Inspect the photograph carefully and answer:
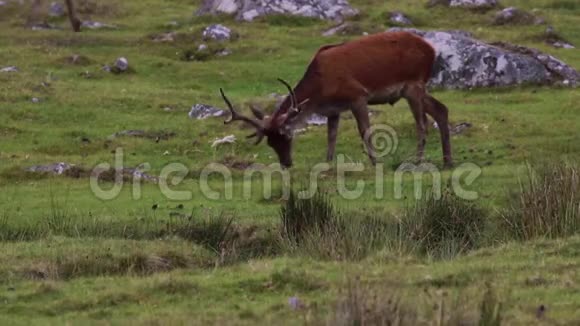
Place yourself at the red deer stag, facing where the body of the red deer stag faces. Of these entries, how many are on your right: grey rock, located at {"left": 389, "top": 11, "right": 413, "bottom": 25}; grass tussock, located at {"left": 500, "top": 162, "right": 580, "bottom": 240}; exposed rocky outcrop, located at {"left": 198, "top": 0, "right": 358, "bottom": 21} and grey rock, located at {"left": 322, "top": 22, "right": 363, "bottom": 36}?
3

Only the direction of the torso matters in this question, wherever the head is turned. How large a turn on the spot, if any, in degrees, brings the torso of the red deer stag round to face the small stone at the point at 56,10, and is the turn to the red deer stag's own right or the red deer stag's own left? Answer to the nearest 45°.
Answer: approximately 45° to the red deer stag's own right

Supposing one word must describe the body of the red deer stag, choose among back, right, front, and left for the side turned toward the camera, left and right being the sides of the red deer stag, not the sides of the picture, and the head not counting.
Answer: left

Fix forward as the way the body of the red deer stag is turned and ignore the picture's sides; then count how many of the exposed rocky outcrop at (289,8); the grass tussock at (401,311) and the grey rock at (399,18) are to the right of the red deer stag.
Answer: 2

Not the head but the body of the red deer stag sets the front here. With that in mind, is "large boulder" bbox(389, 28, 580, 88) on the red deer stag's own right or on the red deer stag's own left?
on the red deer stag's own right

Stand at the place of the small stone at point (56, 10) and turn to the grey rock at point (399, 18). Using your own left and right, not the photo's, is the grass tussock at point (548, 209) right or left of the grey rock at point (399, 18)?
right

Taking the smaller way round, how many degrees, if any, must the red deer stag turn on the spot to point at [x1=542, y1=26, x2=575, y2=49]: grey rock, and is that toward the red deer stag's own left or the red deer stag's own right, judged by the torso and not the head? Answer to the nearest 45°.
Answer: approximately 135° to the red deer stag's own right

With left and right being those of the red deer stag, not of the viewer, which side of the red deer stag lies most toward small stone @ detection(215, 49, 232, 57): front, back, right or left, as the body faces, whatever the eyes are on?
right

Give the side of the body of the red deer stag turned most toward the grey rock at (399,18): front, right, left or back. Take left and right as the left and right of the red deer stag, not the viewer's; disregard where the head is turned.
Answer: right

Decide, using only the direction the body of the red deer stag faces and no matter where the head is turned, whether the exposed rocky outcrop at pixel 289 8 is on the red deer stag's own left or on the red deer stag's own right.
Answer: on the red deer stag's own right

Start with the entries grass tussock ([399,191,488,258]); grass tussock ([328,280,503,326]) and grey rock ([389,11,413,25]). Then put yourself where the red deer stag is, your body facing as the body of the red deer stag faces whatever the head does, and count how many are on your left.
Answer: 2

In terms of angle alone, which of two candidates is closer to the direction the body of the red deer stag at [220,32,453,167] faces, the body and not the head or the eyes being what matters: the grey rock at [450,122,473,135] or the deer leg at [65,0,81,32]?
the deer leg
